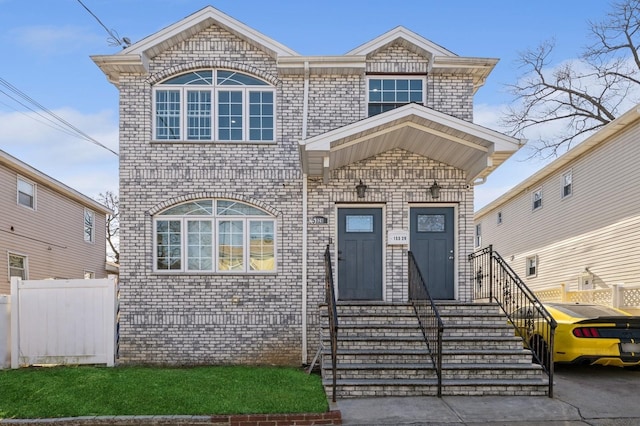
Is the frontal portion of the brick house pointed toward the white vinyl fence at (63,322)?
no

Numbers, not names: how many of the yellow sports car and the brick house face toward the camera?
1

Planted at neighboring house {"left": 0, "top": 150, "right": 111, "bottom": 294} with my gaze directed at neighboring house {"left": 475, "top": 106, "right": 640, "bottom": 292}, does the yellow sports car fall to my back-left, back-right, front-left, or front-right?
front-right

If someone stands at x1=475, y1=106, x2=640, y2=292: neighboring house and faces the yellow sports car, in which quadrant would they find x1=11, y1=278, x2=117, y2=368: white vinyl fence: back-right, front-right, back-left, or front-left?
front-right

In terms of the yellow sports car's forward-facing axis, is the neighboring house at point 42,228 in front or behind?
in front

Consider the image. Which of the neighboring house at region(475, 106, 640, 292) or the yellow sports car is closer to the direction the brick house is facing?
the yellow sports car

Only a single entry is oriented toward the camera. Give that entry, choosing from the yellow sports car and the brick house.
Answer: the brick house

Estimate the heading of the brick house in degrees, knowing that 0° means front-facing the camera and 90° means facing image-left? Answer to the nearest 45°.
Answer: approximately 0°

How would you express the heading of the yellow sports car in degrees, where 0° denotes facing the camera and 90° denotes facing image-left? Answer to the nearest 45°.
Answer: approximately 135°
